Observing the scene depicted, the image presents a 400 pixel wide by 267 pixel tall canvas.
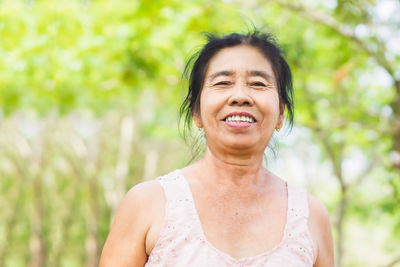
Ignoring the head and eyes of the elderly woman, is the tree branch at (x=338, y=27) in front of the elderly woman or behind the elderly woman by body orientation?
behind

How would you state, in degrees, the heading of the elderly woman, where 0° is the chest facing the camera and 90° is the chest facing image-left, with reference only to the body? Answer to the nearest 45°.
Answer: approximately 0°
